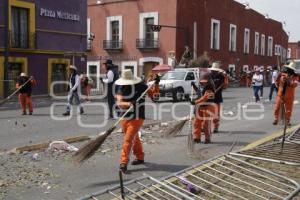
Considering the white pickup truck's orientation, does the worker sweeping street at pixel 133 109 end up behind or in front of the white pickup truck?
in front

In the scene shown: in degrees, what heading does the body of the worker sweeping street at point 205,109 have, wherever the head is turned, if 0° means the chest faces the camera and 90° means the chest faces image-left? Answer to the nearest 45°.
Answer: approximately 45°

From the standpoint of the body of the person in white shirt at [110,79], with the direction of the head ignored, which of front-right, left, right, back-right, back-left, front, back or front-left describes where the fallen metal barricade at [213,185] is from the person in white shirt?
left

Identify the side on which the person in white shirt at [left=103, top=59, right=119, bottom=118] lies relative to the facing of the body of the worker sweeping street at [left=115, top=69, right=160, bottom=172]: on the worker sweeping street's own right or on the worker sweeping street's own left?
on the worker sweeping street's own right

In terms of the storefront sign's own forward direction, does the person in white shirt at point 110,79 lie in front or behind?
in front

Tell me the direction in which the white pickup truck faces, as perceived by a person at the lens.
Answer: facing the viewer and to the left of the viewer

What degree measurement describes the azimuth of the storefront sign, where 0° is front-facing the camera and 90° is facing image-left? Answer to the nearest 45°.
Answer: approximately 315°

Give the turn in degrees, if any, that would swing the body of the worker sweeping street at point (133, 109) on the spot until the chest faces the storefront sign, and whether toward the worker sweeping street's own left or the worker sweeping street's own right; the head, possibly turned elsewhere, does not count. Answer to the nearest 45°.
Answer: approximately 135° to the worker sweeping street's own right
